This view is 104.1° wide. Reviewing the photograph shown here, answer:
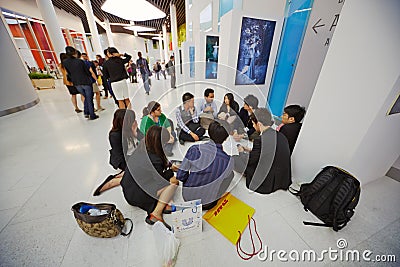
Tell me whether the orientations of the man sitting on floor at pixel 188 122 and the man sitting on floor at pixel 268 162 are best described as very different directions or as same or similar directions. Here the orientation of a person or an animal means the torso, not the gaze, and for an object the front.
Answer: very different directions

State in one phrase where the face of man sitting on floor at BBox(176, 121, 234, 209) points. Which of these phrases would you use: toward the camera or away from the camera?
away from the camera

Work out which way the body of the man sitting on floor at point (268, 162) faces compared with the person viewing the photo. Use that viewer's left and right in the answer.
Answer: facing away from the viewer and to the left of the viewer

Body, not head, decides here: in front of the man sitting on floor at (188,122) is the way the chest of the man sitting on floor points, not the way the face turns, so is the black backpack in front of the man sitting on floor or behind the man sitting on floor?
in front

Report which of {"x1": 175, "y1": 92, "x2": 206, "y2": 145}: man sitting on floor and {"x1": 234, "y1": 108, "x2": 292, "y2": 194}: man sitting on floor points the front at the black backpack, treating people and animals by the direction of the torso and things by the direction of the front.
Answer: {"x1": 175, "y1": 92, "x2": 206, "y2": 145}: man sitting on floor

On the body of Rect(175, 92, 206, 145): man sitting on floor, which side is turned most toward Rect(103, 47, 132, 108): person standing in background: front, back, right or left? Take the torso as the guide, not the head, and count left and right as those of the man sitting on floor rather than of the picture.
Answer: back

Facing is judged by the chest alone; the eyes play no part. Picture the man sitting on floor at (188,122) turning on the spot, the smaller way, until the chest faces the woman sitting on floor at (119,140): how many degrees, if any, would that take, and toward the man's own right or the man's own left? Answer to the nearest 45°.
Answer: approximately 90° to the man's own right

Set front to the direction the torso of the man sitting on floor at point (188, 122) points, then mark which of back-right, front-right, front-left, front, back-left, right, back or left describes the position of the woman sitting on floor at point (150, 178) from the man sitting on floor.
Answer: front-right

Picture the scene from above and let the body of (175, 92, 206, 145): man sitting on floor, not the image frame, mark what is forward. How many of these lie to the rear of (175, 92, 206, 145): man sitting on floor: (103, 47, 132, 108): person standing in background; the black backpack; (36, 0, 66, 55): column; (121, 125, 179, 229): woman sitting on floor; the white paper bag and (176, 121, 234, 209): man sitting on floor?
2

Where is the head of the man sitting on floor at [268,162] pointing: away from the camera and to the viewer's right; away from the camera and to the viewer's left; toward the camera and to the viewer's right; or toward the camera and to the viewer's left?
away from the camera and to the viewer's left

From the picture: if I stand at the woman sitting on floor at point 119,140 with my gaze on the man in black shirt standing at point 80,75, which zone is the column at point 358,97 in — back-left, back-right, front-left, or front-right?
back-right

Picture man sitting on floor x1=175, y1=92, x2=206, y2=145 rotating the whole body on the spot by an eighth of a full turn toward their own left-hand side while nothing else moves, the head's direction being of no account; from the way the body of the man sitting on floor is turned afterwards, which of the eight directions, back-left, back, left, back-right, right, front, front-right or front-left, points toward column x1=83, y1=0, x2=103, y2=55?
back-left
